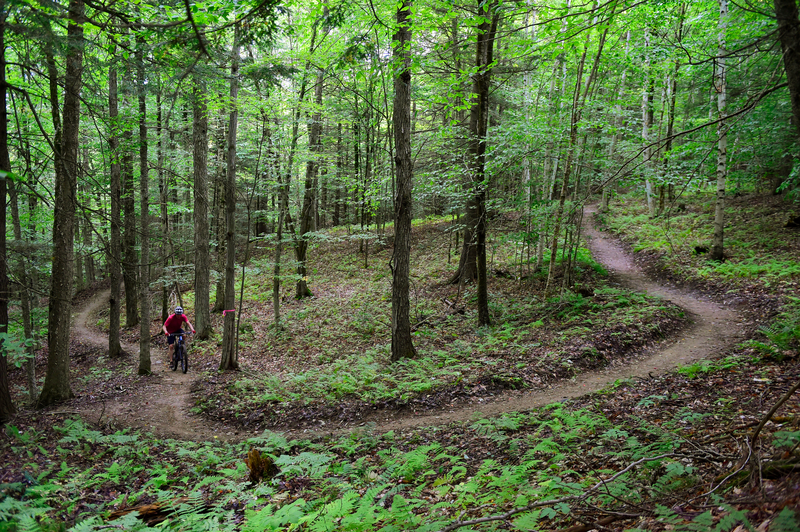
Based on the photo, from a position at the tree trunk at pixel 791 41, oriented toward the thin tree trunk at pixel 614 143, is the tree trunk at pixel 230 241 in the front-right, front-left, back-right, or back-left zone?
front-left

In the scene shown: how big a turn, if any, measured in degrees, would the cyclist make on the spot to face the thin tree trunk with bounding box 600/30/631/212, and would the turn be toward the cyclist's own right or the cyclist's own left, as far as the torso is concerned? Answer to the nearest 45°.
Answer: approximately 90° to the cyclist's own left

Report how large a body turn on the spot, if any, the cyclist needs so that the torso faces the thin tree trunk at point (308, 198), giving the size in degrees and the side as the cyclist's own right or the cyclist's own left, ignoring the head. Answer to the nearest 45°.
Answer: approximately 135° to the cyclist's own left

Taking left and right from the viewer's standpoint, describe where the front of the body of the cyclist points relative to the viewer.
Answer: facing the viewer

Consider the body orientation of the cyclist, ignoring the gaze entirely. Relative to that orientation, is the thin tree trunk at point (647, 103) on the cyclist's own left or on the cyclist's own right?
on the cyclist's own left

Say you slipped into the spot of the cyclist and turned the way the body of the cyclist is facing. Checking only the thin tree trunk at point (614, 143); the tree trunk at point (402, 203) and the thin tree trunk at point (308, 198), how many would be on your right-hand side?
0

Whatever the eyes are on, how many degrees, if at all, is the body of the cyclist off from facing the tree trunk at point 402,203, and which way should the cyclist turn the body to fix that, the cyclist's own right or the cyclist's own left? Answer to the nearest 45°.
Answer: approximately 45° to the cyclist's own left
